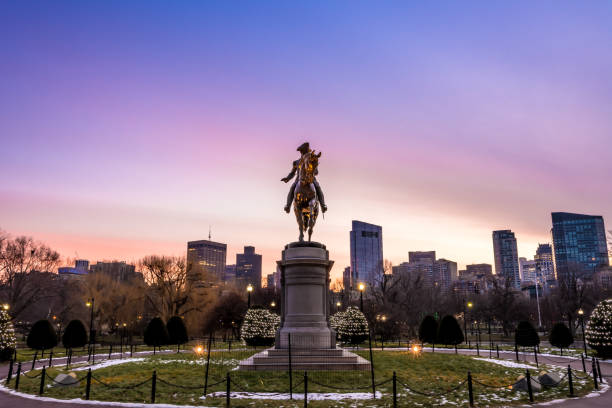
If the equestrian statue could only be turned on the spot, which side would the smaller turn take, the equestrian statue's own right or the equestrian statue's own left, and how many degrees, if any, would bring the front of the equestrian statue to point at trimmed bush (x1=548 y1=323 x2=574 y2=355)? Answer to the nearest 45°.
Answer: approximately 135° to the equestrian statue's own left

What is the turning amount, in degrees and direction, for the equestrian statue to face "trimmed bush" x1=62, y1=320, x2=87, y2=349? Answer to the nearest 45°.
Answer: approximately 135° to its right

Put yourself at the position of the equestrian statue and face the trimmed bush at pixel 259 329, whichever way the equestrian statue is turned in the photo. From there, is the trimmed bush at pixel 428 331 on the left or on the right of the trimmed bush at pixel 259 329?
right

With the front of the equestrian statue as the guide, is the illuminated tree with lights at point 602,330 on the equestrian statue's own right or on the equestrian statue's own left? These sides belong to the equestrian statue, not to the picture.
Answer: on the equestrian statue's own left

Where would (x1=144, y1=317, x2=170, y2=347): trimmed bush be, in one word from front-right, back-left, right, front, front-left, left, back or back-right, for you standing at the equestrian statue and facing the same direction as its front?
back-right

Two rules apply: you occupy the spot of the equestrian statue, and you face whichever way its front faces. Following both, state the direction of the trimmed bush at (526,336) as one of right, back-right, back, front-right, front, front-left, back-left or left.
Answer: back-left

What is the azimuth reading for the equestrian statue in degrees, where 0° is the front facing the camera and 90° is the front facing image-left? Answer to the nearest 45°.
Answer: approximately 0°

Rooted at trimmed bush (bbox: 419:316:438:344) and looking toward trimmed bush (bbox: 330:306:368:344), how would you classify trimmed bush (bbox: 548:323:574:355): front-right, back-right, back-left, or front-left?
back-left

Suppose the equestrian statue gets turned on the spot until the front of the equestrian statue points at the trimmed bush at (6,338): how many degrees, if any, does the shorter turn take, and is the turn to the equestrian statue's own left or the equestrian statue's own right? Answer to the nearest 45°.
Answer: approximately 90° to the equestrian statue's own right

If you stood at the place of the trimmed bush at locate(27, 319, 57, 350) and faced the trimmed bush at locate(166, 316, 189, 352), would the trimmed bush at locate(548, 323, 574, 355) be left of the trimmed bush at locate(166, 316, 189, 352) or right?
right
